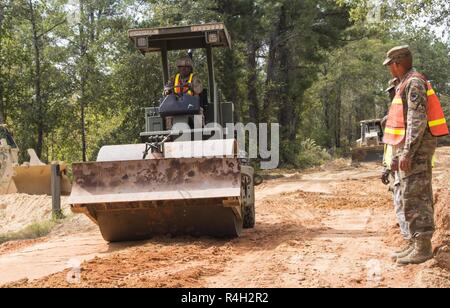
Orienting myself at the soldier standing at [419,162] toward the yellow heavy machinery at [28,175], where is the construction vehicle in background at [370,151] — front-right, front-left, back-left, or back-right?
front-right

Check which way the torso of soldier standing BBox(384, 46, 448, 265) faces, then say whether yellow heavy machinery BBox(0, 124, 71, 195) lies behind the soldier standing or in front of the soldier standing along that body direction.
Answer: in front

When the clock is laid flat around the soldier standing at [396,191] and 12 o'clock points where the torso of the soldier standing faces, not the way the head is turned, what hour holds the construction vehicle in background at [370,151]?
The construction vehicle in background is roughly at 3 o'clock from the soldier standing.

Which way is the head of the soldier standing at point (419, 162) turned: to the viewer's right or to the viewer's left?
to the viewer's left

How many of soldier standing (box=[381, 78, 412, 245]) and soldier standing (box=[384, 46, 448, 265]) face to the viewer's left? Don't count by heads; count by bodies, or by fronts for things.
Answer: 2

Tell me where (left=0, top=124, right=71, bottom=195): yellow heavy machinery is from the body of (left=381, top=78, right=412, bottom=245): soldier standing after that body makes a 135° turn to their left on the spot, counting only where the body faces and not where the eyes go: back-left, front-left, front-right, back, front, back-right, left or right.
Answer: back

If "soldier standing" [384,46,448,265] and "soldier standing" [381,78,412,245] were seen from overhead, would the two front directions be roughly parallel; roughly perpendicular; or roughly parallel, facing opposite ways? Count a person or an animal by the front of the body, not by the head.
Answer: roughly parallel

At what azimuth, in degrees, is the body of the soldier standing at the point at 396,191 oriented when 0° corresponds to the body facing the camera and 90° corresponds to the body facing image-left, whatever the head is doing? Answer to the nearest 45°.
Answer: approximately 90°

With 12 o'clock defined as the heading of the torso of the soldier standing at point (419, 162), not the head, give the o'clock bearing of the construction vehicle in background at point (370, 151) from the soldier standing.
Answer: The construction vehicle in background is roughly at 3 o'clock from the soldier standing.

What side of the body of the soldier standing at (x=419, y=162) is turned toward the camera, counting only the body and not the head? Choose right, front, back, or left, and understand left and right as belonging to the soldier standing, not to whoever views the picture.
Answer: left
